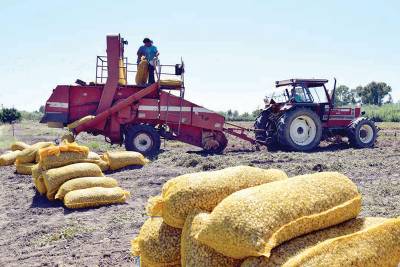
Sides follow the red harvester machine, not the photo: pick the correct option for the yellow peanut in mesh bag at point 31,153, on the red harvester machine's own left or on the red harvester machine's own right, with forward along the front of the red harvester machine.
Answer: on the red harvester machine's own right

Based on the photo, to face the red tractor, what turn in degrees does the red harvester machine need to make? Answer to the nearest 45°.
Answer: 0° — it already faces it

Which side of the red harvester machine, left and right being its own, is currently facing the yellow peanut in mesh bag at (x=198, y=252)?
right

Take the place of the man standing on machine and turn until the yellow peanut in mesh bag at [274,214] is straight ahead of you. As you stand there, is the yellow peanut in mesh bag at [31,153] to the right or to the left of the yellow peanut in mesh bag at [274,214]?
right

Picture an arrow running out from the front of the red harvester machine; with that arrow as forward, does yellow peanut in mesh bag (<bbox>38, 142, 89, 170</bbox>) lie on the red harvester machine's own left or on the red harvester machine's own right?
on the red harvester machine's own right

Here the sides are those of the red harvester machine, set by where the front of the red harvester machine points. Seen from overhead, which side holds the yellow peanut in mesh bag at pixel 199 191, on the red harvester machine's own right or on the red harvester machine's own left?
on the red harvester machine's own right

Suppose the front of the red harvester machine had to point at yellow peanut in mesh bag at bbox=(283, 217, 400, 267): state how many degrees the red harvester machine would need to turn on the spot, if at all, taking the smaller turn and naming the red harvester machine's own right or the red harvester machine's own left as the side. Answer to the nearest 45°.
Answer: approximately 90° to the red harvester machine's own right

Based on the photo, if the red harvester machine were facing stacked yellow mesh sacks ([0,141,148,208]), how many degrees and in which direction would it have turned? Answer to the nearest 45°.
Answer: approximately 90° to its right

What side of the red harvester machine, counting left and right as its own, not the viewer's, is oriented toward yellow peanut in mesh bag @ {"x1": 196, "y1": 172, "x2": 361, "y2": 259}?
right

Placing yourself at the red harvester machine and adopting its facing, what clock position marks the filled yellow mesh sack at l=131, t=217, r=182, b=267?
The filled yellow mesh sack is roughly at 3 o'clock from the red harvester machine.

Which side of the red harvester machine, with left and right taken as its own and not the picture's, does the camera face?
right

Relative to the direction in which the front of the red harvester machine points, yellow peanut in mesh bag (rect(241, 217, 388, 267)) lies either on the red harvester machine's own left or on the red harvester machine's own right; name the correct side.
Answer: on the red harvester machine's own right
